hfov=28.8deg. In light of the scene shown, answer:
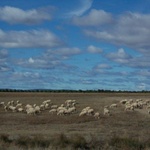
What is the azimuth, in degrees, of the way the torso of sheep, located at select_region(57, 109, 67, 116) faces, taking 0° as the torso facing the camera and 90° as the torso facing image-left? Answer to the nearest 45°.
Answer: approximately 90°

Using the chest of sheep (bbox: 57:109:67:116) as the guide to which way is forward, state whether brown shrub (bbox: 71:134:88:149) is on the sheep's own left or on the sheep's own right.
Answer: on the sheep's own left

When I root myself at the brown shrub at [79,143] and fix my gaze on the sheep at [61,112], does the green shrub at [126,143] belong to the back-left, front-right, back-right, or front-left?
back-right

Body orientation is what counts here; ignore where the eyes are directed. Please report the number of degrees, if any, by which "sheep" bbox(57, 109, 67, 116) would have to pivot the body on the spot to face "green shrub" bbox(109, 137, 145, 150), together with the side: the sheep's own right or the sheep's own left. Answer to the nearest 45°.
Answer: approximately 90° to the sheep's own left

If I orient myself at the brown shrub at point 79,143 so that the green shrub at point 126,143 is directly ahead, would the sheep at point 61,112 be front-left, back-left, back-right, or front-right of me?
back-left
